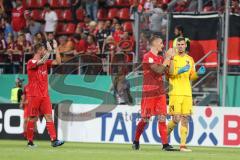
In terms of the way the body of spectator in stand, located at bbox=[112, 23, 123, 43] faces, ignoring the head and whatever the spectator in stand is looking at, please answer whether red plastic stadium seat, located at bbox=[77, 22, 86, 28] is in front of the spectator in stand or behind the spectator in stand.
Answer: behind

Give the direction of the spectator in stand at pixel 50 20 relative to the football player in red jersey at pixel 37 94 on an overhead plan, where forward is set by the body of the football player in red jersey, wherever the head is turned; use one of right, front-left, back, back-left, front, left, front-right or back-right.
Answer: back-left

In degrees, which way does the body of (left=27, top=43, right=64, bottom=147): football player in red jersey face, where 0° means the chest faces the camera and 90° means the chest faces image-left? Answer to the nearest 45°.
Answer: approximately 315°

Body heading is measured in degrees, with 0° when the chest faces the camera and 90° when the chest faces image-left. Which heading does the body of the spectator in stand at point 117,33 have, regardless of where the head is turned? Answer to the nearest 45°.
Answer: approximately 0°

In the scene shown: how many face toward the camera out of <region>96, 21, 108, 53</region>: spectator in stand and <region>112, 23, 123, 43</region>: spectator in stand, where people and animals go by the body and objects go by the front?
2
